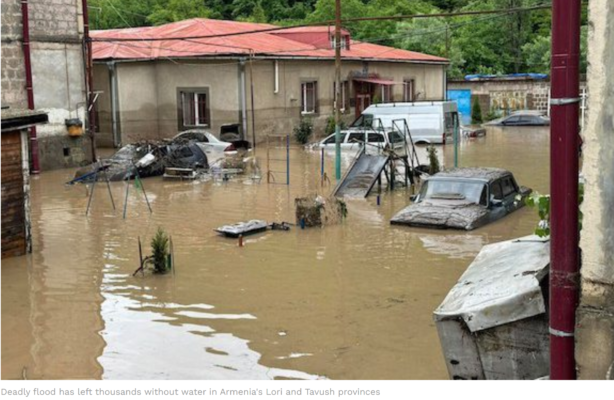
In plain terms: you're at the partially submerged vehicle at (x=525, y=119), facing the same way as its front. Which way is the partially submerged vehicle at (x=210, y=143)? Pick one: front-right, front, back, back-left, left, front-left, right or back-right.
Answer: front-left

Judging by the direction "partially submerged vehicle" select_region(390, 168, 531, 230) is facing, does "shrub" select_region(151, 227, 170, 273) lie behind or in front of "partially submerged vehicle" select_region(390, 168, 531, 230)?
in front

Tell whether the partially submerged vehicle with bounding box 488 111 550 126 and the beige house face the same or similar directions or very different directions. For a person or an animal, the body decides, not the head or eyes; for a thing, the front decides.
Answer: very different directions

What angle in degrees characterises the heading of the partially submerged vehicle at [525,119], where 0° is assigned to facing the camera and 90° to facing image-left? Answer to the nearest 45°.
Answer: approximately 90°

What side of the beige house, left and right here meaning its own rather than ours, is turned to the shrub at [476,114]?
left

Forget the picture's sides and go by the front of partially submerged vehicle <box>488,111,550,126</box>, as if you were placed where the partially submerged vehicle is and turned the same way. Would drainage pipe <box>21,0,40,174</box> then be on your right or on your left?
on your left

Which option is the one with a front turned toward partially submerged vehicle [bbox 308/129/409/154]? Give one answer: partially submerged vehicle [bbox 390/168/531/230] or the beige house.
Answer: the beige house

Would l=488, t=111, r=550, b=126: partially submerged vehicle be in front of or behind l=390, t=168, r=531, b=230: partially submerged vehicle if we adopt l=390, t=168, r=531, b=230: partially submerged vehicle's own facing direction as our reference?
behind

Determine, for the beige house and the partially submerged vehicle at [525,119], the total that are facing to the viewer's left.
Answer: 1

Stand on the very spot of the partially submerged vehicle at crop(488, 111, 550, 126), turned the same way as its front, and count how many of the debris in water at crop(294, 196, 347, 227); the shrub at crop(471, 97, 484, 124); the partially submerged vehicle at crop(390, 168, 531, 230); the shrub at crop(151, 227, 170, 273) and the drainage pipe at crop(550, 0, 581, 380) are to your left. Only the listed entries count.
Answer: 4

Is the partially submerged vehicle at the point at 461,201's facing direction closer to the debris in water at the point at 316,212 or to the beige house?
the debris in water

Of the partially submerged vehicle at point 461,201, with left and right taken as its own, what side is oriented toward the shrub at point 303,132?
right

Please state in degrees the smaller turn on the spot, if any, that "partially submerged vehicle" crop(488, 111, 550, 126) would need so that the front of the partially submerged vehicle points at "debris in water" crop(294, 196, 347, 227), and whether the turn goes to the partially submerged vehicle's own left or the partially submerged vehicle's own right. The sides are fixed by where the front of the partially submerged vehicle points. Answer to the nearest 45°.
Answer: approximately 90° to the partially submerged vehicle's own left

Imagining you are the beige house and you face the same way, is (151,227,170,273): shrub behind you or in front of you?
in front

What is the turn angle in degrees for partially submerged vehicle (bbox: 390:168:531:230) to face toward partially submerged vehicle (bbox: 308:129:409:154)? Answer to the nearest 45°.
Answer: approximately 135° to its right

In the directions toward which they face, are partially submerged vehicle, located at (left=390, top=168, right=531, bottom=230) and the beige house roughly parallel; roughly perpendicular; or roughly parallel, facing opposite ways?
roughly perpendicular

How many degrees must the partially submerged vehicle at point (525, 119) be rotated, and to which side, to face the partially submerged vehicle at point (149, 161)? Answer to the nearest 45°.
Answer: approximately 45° to its left
